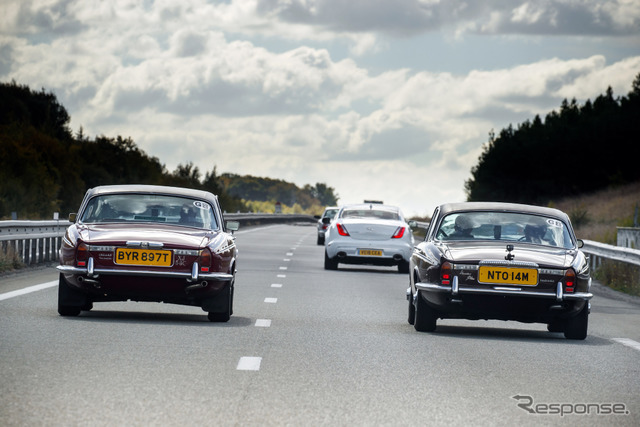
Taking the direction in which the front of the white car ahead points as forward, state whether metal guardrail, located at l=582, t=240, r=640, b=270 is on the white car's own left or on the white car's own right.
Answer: on the white car's own right

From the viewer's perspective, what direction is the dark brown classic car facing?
away from the camera

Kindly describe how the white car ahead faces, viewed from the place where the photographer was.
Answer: facing away from the viewer

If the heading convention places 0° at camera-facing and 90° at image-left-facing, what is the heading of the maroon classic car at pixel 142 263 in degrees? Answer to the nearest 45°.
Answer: approximately 180°

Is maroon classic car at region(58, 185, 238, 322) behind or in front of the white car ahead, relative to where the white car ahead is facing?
behind

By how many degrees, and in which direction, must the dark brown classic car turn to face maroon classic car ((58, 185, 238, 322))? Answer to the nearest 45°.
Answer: approximately 90° to its left

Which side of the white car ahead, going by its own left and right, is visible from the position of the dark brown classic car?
back
